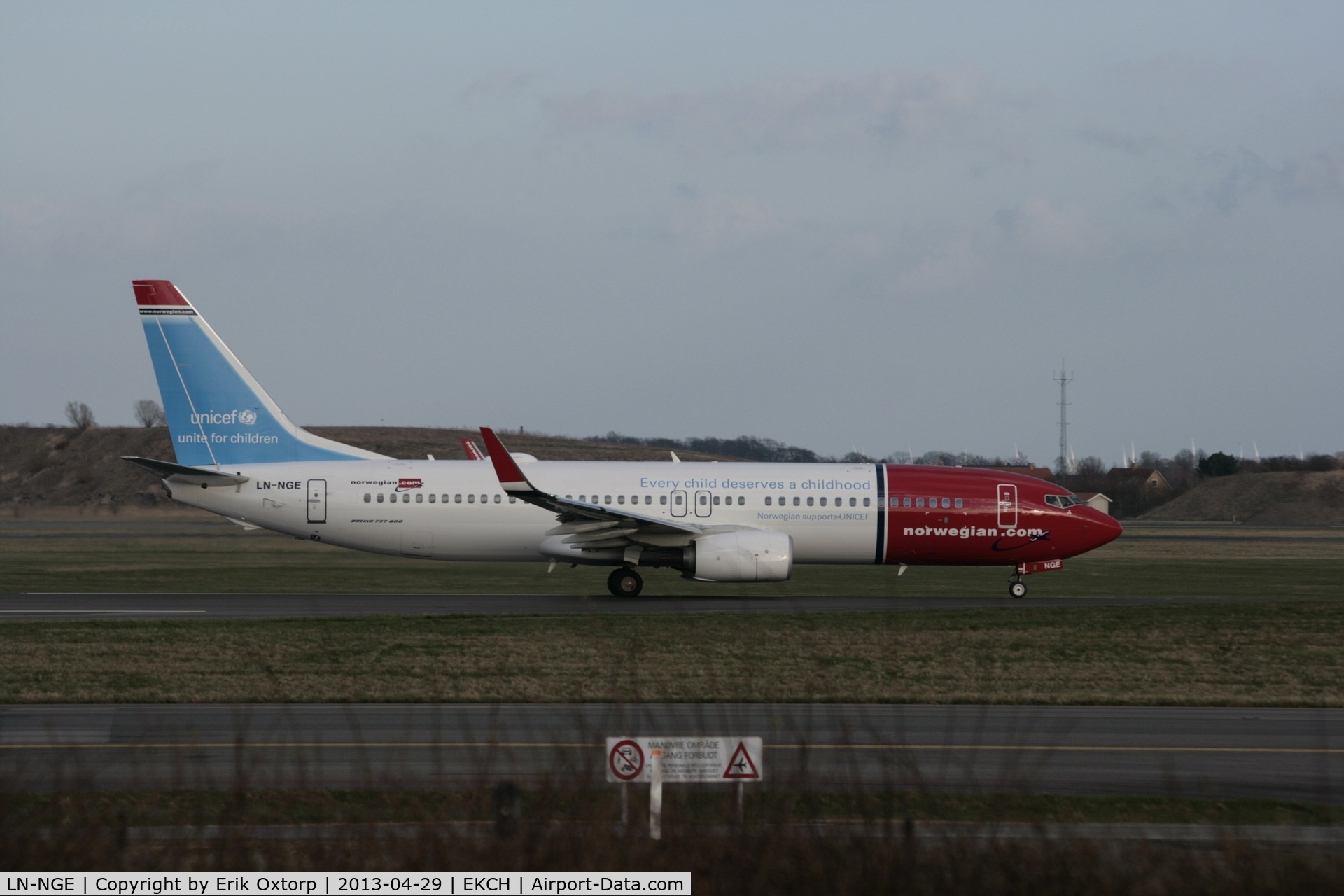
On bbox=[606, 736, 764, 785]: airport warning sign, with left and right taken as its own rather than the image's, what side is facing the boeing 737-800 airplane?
back

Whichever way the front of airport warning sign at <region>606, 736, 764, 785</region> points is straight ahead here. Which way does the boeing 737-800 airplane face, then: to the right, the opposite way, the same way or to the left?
to the left

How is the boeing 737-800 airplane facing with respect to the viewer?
to the viewer's right

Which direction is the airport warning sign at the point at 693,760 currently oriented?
toward the camera

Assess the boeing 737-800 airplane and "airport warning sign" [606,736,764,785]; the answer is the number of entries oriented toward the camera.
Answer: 1

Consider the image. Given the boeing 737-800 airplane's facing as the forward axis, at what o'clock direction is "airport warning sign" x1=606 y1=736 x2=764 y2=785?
The airport warning sign is roughly at 3 o'clock from the boeing 737-800 airplane.

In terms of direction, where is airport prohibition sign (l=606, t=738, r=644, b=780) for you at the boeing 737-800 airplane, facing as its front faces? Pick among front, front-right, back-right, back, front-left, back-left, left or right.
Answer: right
